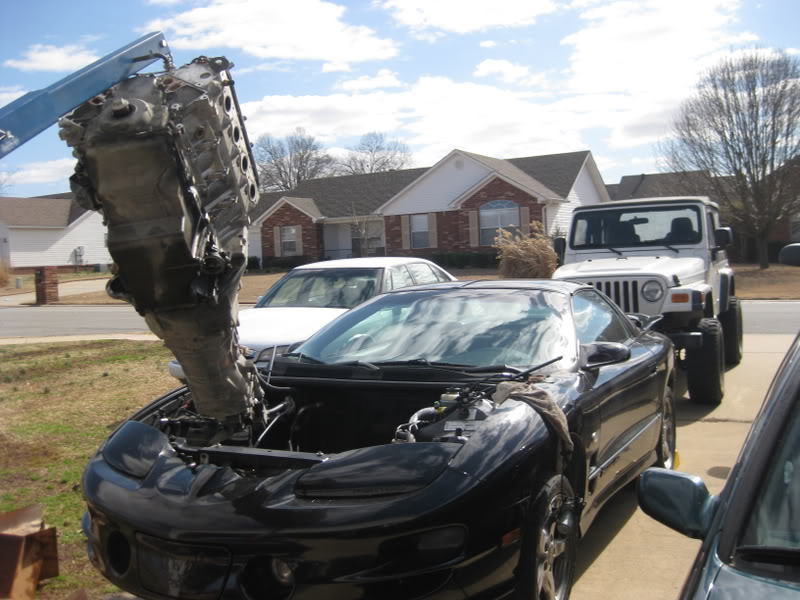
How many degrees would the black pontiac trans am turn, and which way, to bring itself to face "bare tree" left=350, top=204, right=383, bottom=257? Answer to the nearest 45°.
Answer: approximately 135° to its right

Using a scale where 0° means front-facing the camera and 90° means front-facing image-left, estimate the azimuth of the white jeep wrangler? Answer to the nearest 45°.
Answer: approximately 45°

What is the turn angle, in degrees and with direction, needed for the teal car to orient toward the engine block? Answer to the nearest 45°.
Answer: approximately 90° to its right

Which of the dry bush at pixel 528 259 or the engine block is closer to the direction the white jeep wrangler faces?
the engine block

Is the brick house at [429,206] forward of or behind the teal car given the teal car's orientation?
behind

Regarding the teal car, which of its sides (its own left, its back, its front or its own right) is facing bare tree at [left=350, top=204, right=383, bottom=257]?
back

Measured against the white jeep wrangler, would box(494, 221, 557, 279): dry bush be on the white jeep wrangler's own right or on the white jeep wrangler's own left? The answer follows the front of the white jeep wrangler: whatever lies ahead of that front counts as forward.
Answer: on the white jeep wrangler's own right

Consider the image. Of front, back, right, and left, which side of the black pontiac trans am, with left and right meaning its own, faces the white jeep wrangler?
back

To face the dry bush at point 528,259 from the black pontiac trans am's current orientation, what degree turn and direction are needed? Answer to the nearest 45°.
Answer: approximately 135° to its right

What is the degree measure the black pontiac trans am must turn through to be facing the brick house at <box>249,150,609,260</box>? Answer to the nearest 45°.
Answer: approximately 135° to its right

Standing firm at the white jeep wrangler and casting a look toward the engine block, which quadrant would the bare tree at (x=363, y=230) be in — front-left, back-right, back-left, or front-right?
back-right

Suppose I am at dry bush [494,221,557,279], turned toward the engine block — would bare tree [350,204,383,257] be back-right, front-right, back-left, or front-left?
back-right

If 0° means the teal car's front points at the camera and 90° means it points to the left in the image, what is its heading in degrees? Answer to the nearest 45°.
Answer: approximately 0°

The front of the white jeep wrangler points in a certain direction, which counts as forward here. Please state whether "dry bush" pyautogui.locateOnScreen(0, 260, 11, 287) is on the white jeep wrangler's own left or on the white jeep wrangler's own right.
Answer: on the white jeep wrangler's own right
